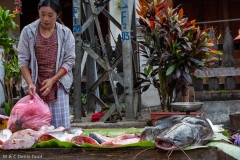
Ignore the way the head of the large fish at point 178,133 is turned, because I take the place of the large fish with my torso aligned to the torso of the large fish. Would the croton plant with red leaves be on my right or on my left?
on my right

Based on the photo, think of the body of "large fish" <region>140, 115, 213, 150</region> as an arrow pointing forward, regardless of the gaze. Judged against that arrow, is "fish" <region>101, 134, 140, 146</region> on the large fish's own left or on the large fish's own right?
on the large fish's own right

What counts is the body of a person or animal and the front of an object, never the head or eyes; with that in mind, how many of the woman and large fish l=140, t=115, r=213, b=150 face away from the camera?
0

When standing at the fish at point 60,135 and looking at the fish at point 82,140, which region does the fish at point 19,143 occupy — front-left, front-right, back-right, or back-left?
back-right

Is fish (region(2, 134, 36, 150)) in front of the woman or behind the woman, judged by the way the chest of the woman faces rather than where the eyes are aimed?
in front

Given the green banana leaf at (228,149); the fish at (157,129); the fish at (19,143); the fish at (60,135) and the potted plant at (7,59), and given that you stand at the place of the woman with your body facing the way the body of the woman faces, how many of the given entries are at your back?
1

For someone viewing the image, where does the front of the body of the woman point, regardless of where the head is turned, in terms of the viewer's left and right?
facing the viewer

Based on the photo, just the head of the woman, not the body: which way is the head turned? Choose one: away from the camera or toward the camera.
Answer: toward the camera

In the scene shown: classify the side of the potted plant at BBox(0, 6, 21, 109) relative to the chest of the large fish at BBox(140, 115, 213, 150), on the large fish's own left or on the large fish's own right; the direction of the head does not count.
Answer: on the large fish's own right

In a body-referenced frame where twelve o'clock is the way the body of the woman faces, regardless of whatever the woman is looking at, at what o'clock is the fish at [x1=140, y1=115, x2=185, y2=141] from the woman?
The fish is roughly at 11 o'clock from the woman.
